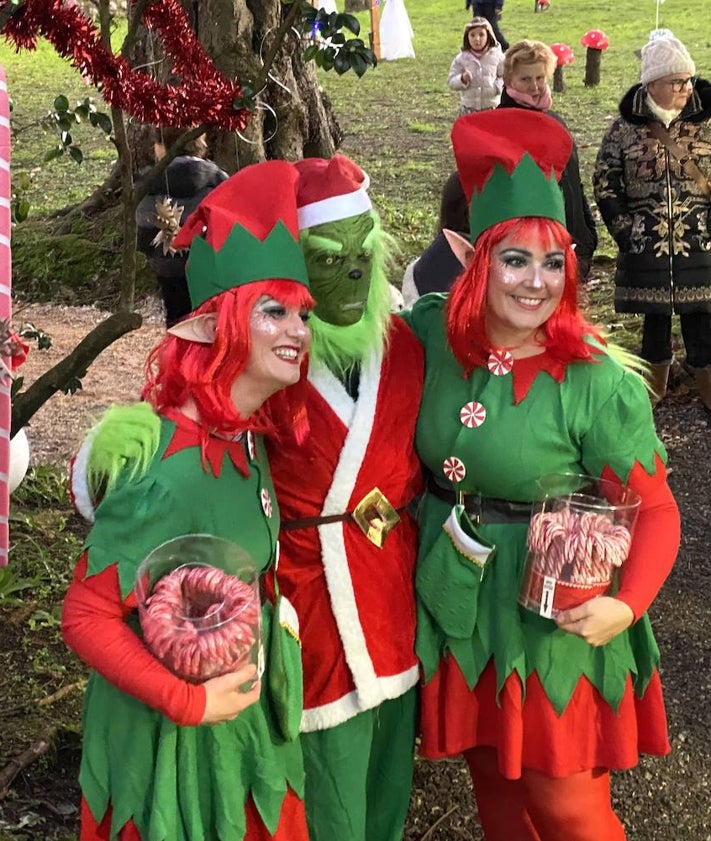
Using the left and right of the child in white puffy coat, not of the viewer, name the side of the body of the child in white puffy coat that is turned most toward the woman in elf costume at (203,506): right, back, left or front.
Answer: front

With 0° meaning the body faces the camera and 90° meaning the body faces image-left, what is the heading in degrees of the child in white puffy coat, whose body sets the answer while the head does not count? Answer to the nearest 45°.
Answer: approximately 0°

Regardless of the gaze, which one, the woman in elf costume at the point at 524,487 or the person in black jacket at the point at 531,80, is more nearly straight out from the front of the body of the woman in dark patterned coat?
the woman in elf costume

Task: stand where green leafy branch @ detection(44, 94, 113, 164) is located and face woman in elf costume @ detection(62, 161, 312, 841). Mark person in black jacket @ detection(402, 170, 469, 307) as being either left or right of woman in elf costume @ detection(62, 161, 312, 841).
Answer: left

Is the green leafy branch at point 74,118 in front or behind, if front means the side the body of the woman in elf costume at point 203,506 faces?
behind

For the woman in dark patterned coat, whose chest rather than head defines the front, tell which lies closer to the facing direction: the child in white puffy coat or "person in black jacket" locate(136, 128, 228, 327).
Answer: the person in black jacket

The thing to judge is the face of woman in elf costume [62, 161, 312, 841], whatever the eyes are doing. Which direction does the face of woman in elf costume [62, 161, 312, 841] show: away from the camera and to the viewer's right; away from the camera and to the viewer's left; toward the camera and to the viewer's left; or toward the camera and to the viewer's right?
toward the camera and to the viewer's right

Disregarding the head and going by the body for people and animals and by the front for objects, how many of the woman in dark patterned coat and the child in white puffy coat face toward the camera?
2

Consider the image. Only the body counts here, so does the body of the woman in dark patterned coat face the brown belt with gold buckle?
yes
